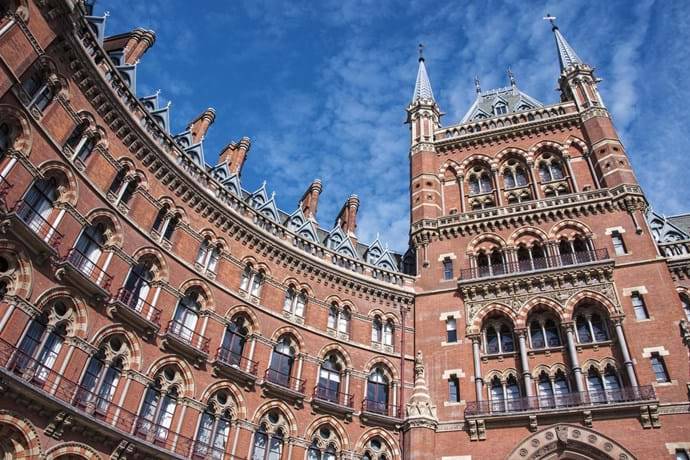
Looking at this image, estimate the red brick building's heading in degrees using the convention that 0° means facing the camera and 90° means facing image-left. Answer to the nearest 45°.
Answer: approximately 0°
